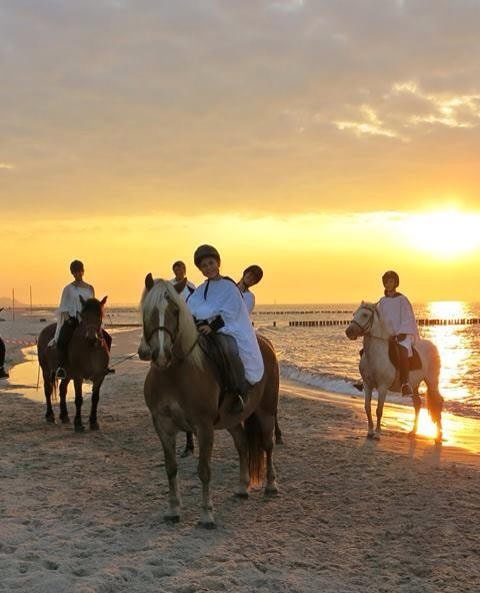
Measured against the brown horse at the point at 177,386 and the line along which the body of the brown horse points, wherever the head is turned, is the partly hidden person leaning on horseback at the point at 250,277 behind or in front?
behind

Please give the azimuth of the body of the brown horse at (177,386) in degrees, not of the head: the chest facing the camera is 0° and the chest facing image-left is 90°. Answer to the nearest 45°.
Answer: approximately 45°

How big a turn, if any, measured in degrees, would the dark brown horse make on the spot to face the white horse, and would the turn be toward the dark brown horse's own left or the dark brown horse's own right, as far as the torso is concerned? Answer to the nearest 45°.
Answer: approximately 45° to the dark brown horse's own left

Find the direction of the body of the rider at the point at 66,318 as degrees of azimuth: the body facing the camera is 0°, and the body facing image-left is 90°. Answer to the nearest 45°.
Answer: approximately 315°

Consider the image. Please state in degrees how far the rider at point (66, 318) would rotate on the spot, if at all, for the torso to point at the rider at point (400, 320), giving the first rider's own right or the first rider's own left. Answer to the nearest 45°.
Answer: approximately 45° to the first rider's own left

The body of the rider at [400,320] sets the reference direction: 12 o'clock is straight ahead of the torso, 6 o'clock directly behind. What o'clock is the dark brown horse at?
The dark brown horse is roughly at 1 o'clock from the rider.

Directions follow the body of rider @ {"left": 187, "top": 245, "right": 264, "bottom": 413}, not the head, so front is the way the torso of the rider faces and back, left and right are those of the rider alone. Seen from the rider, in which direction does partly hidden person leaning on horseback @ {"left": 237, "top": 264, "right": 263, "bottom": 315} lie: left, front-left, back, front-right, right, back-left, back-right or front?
back-right

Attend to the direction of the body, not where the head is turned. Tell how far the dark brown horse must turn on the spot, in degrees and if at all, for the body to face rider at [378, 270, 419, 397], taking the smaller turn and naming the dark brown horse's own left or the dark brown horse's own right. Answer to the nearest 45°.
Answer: approximately 45° to the dark brown horse's own left
